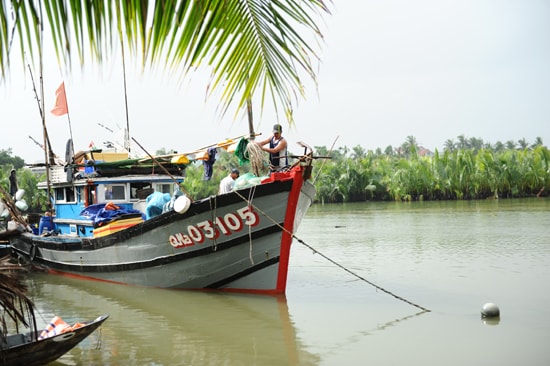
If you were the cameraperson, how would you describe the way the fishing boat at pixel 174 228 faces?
facing the viewer and to the right of the viewer

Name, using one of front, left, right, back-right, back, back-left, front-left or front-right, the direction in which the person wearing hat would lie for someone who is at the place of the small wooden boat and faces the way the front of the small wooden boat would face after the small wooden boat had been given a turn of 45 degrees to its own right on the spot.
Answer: left

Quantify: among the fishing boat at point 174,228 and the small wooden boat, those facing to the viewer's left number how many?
0

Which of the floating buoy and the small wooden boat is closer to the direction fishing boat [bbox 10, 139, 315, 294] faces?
the floating buoy

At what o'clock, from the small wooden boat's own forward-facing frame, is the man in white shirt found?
The man in white shirt is roughly at 10 o'clock from the small wooden boat.

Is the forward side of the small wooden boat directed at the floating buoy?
yes

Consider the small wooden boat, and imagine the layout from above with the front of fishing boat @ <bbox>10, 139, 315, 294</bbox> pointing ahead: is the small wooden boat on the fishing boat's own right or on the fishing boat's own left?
on the fishing boat's own right

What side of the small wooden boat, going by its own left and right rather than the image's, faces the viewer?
right

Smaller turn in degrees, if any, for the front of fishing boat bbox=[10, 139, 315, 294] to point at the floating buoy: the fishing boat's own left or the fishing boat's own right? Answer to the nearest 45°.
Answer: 0° — it already faces it
